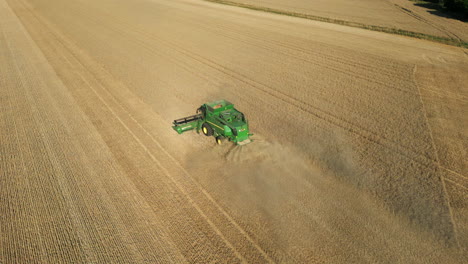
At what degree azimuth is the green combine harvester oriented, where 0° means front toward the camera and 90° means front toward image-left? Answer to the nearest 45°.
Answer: approximately 135°
